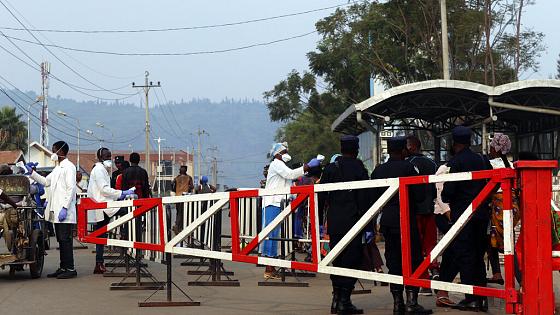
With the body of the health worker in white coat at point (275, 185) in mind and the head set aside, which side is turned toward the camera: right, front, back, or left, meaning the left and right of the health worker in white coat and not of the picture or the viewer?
right

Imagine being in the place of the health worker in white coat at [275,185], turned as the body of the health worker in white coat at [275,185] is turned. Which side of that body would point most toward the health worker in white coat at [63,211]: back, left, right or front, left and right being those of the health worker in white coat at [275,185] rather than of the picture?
back

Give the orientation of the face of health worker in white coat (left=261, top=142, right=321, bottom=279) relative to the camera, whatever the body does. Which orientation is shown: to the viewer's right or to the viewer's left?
to the viewer's right

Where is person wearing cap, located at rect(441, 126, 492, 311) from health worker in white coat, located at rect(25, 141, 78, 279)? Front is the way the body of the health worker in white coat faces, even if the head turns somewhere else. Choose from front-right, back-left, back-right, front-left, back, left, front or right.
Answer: back-left

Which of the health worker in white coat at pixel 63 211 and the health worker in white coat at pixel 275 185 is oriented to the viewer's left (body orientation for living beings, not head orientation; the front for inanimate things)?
the health worker in white coat at pixel 63 211

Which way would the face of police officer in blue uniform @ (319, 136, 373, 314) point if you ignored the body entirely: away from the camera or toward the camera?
away from the camera

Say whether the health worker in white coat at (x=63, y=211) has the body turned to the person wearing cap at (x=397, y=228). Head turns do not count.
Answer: no

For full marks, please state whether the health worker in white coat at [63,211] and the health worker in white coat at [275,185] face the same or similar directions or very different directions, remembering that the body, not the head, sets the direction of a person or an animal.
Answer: very different directions

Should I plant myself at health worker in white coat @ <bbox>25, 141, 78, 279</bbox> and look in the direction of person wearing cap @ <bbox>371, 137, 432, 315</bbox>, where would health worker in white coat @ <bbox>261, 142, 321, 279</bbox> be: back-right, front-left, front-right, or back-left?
front-left

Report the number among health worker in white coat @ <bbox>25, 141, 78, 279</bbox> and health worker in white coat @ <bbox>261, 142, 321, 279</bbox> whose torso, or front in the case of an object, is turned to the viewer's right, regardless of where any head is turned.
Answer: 1

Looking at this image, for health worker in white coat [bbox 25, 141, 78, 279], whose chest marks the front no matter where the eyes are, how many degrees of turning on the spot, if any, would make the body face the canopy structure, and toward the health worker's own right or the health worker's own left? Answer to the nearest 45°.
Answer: approximately 135° to the health worker's own right

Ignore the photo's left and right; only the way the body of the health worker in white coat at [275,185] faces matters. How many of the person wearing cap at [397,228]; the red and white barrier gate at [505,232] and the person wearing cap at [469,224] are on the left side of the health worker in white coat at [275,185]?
0

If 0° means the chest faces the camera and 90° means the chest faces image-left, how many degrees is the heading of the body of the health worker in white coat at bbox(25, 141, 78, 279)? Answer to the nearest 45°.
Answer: approximately 90°

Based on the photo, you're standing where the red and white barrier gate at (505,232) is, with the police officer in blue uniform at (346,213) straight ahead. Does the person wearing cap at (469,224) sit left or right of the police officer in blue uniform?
right
